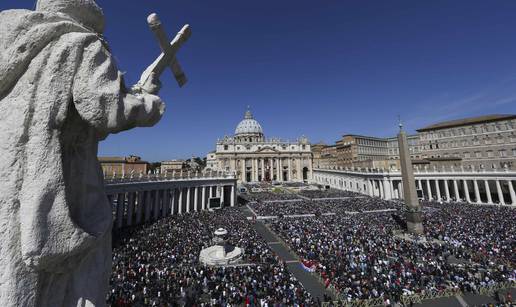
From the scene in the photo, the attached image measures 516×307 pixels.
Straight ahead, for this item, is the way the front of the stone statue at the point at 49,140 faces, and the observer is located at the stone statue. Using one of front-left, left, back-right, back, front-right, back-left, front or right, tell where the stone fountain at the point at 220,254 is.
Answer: front

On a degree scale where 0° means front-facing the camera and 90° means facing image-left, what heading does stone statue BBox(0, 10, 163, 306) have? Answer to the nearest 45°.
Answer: approximately 225°

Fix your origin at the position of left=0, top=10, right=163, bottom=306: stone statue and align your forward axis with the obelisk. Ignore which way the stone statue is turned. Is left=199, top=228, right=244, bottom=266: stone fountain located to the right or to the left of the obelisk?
left
